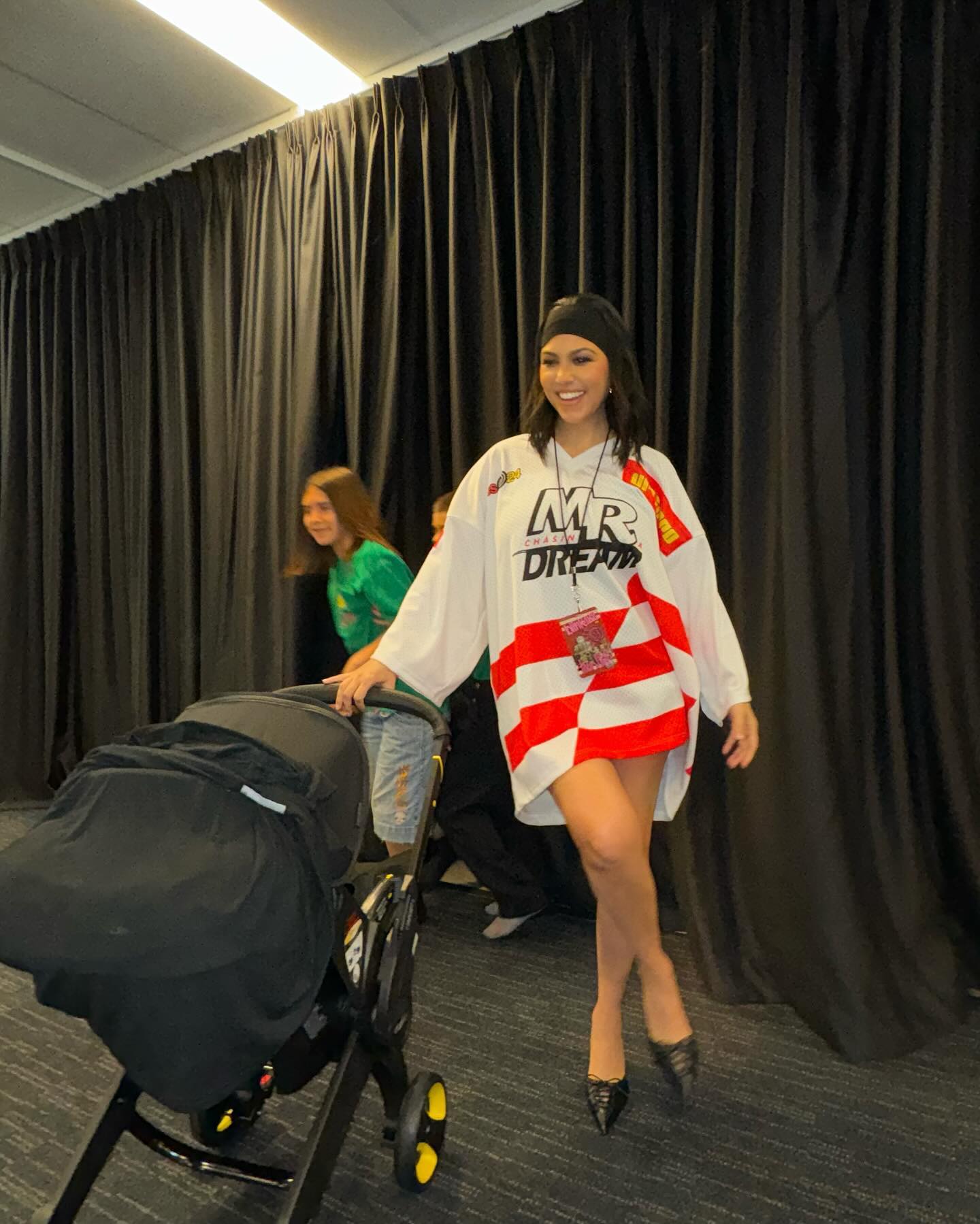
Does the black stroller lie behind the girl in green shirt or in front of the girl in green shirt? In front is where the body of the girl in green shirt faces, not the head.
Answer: in front

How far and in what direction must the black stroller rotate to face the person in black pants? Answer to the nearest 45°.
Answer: approximately 180°

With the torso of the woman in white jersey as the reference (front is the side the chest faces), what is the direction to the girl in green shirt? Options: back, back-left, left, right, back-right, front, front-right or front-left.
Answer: back-right

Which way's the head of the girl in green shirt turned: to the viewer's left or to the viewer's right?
to the viewer's left

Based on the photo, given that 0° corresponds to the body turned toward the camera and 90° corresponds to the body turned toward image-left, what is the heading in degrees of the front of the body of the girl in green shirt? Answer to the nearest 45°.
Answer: approximately 45°

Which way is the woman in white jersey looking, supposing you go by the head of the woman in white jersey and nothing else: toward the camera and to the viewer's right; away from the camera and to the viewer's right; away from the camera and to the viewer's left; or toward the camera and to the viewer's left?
toward the camera and to the viewer's left
